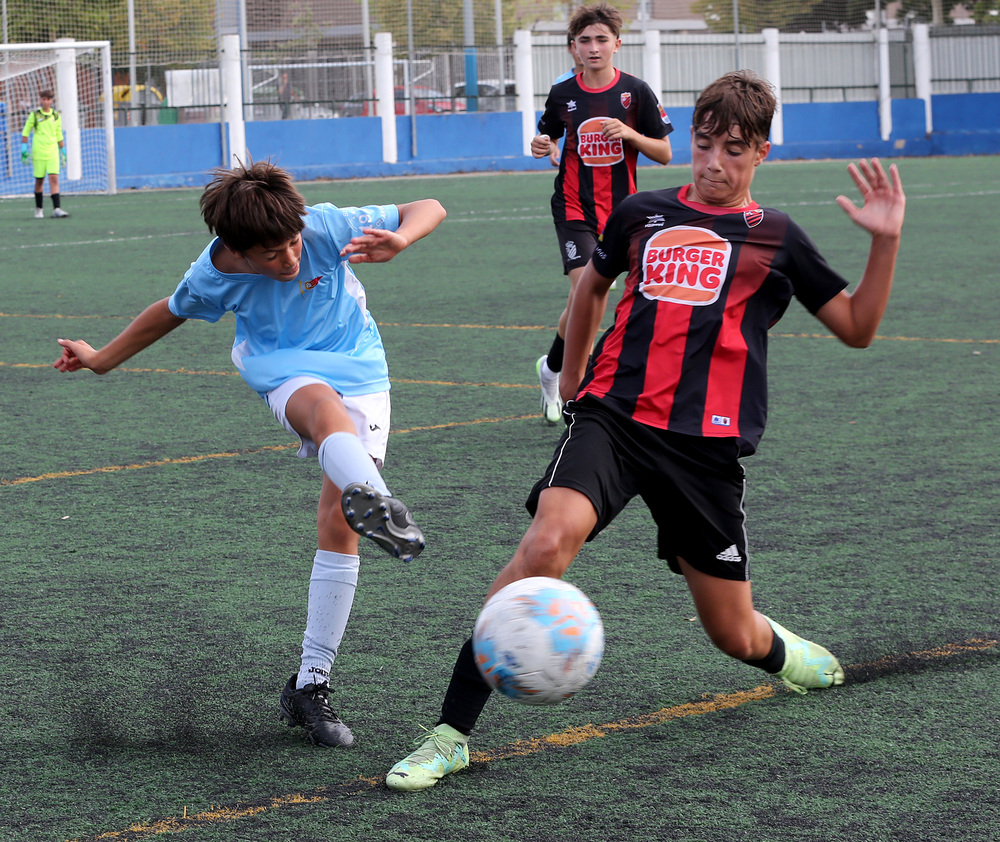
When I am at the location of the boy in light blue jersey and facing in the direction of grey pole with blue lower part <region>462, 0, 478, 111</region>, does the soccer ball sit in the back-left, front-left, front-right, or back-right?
back-right

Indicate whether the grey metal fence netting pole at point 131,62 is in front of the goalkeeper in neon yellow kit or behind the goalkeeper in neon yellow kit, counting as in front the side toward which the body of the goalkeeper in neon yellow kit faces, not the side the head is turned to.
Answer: behind

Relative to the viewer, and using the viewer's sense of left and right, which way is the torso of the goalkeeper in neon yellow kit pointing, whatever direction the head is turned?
facing the viewer

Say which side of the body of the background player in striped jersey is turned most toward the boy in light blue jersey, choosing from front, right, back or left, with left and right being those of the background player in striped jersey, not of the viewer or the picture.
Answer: front

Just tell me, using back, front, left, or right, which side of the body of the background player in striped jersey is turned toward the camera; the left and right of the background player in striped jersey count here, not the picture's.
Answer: front

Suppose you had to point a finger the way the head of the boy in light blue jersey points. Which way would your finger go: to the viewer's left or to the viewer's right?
to the viewer's right

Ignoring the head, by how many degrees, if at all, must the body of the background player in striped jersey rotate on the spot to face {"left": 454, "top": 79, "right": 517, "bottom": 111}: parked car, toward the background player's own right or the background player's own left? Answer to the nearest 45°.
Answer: approximately 180°

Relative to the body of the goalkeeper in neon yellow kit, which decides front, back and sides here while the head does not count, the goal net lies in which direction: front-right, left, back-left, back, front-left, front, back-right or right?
back

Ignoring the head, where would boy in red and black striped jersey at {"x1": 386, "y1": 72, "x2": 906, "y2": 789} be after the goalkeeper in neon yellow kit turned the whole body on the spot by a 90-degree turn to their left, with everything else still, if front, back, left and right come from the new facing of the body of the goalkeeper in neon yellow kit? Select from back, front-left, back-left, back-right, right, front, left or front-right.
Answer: right

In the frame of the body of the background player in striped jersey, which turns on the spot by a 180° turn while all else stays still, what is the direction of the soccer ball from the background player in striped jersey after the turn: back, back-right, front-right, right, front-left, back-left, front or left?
back

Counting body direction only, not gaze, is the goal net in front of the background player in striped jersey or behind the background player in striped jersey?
behind

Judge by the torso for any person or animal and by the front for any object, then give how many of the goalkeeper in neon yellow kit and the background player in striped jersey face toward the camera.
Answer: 2
